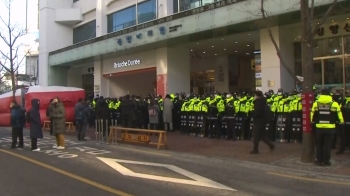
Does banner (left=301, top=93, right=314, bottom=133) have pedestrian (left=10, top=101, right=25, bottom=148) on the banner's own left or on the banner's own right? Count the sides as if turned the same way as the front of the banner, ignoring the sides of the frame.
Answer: on the banner's own right

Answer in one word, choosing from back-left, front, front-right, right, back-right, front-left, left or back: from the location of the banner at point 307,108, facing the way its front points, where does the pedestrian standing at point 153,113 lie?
back-right

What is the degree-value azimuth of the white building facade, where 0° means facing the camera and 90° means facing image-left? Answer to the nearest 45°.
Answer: approximately 45°

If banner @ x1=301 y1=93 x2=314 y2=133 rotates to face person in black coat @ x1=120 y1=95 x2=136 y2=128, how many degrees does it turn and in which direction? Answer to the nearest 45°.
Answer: approximately 135° to its right

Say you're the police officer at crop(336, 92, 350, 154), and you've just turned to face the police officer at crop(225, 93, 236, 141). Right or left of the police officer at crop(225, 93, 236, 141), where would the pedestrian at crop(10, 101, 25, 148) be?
left

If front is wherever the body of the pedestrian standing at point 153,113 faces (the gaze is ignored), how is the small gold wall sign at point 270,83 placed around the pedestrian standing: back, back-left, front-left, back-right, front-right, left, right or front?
right

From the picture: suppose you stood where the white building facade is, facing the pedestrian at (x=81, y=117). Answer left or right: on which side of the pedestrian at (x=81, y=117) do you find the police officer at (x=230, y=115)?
left

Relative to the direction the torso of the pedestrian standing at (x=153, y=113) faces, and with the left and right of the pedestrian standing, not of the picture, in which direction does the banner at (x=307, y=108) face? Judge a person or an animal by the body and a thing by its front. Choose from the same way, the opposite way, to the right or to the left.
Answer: the opposite way

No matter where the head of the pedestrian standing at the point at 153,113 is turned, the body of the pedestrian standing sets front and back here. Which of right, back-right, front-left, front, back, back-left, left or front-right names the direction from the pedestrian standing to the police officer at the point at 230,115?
back-right

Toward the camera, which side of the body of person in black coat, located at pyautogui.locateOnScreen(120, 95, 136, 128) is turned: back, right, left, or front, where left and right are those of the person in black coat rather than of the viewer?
back
